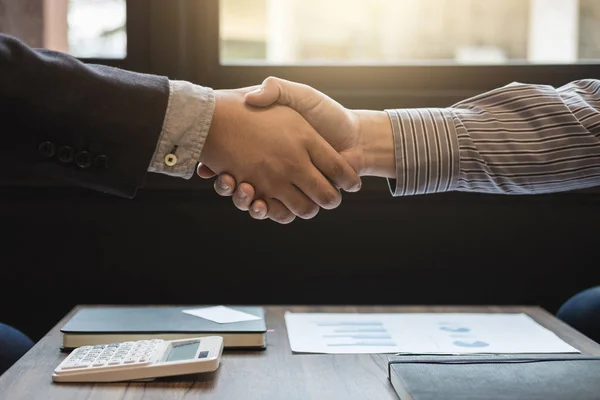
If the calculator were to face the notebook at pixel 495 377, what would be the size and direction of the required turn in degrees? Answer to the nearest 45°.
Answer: approximately 135° to its left
